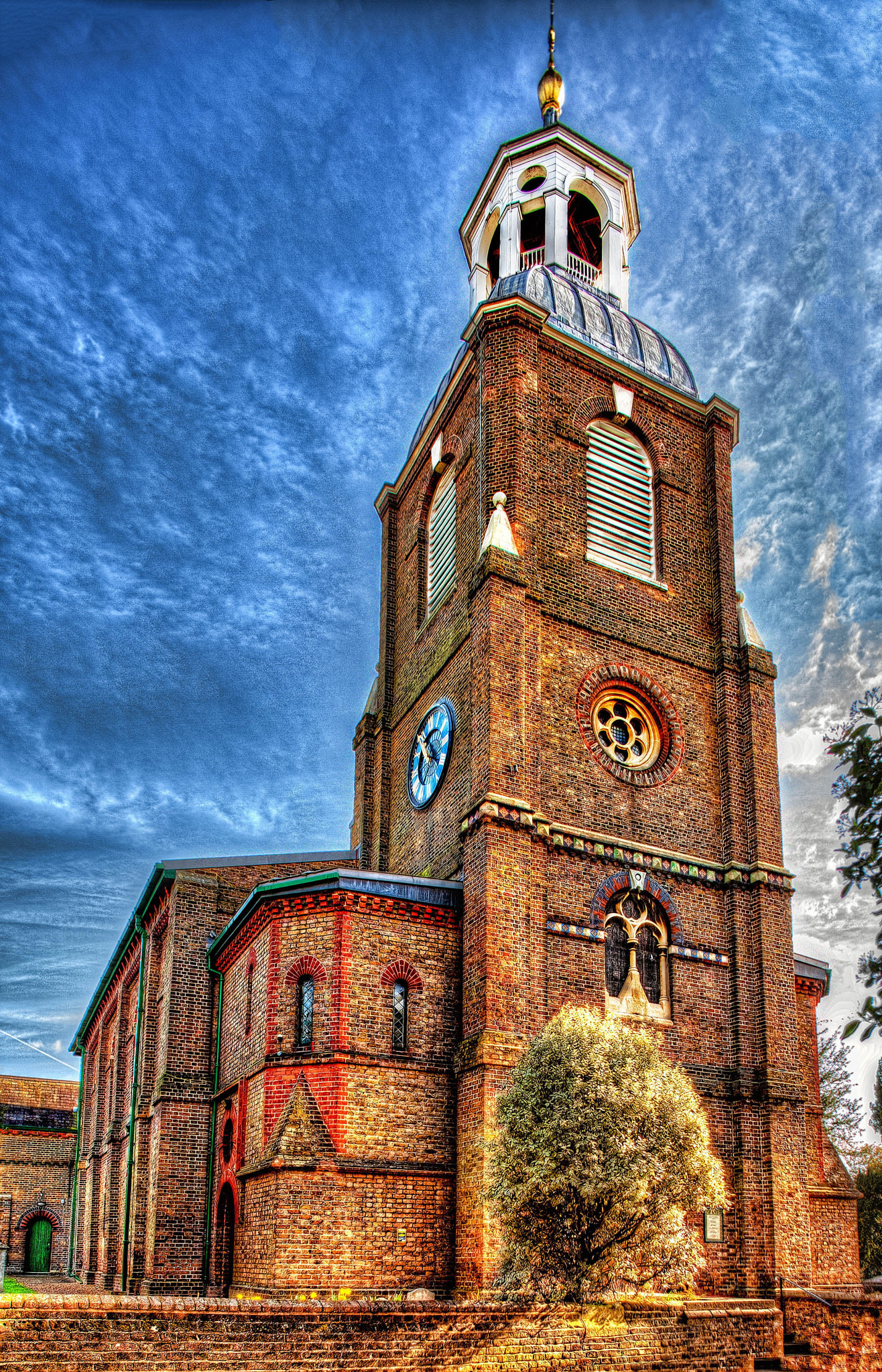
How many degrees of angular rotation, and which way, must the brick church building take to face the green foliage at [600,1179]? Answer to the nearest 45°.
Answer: approximately 45° to its right

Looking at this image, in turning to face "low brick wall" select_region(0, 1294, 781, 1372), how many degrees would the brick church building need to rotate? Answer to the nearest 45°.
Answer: approximately 45° to its right

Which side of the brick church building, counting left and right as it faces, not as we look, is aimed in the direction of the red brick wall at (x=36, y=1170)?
back

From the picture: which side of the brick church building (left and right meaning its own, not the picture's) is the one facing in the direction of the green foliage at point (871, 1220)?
left
